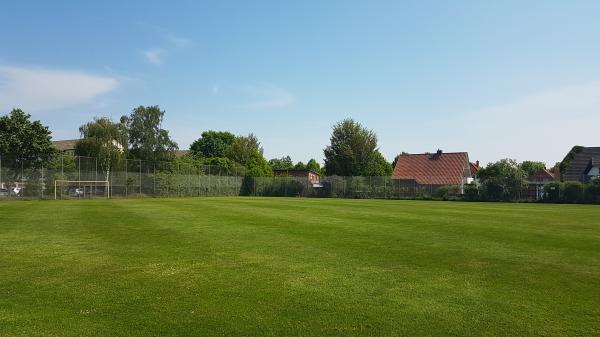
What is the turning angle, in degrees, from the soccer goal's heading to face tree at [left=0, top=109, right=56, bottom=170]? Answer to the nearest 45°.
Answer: approximately 90° to its right

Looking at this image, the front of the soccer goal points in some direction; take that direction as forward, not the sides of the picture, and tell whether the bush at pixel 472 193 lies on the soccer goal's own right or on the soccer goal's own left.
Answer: on the soccer goal's own left

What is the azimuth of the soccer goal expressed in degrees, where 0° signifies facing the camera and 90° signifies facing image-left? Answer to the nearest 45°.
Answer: approximately 0°

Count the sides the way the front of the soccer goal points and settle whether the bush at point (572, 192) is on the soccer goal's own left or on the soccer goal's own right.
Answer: on the soccer goal's own left
